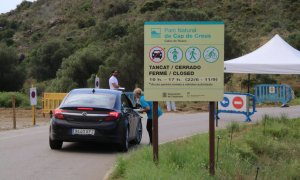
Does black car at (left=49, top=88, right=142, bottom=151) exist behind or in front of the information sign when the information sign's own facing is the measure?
behind

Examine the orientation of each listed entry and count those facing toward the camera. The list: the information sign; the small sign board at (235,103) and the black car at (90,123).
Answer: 2

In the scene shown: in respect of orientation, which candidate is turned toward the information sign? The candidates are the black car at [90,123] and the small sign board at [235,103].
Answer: the small sign board

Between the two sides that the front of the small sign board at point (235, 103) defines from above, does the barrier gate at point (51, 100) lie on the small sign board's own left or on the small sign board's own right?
on the small sign board's own right

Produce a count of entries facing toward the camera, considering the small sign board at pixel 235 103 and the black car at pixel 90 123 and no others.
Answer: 1

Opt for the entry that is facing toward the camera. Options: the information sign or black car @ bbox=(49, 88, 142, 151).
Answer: the information sign

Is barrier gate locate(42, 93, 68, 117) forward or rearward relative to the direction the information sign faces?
rearward

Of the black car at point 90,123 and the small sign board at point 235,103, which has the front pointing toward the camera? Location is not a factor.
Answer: the small sign board

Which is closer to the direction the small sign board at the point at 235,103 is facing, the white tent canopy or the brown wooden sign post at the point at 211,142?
the brown wooden sign post

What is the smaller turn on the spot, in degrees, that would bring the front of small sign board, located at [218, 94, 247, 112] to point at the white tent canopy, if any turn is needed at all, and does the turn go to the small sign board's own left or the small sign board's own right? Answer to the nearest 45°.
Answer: approximately 135° to the small sign board's own left

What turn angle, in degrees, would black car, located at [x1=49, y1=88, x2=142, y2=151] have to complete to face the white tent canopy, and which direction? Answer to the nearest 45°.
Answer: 0° — it already faces it

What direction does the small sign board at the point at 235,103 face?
toward the camera

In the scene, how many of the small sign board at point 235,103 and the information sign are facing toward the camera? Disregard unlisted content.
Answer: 2
